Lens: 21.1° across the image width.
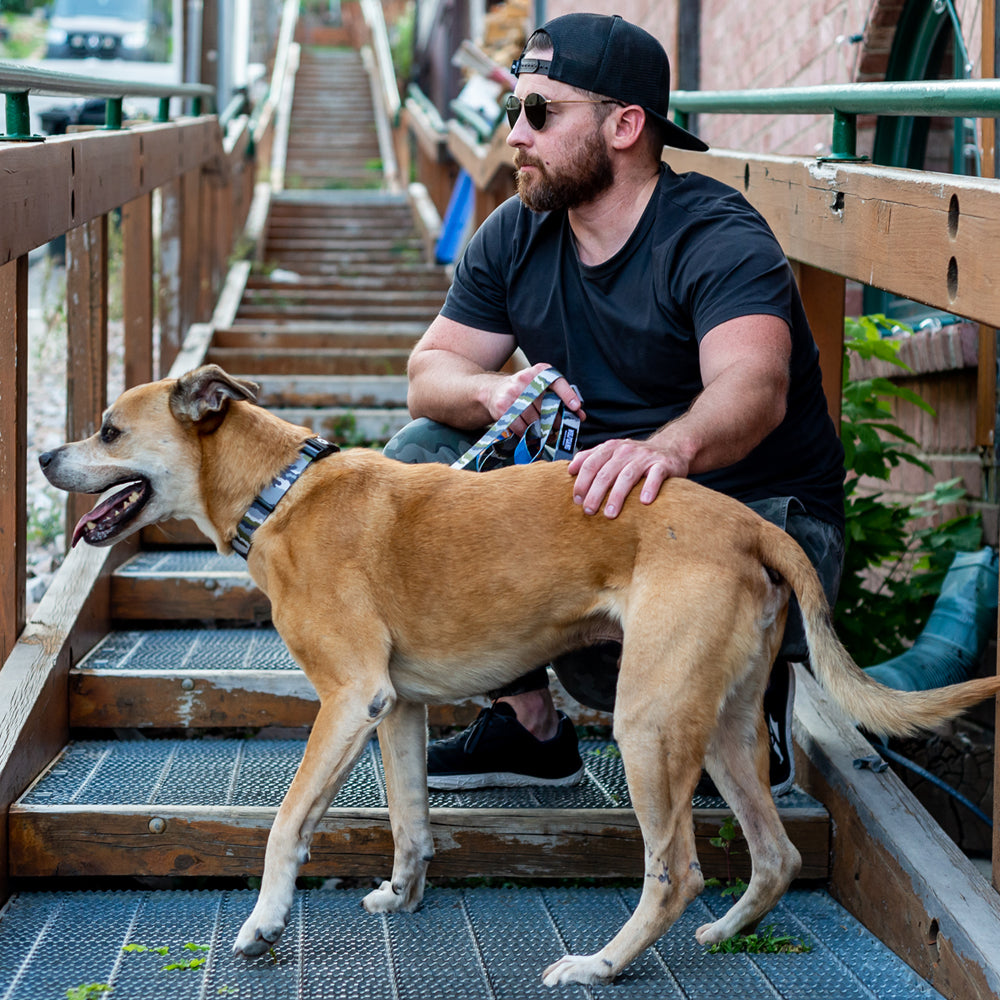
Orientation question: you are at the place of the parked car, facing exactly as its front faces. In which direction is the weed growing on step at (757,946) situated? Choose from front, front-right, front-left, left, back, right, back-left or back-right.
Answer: front

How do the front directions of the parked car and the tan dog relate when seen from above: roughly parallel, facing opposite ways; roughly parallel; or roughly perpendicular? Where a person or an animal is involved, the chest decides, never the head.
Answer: roughly perpendicular

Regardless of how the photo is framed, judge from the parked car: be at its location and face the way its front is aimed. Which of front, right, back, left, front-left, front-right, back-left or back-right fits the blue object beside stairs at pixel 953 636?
front

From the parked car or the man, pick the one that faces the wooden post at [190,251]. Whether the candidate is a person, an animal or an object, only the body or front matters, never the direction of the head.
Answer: the parked car

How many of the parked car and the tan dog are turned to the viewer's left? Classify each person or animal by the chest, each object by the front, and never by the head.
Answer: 1

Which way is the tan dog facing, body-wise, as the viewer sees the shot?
to the viewer's left

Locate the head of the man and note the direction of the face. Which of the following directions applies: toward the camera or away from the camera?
toward the camera

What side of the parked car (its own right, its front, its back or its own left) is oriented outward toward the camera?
front

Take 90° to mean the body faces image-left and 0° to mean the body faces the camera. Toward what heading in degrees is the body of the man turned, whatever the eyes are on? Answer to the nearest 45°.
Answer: approximately 45°
